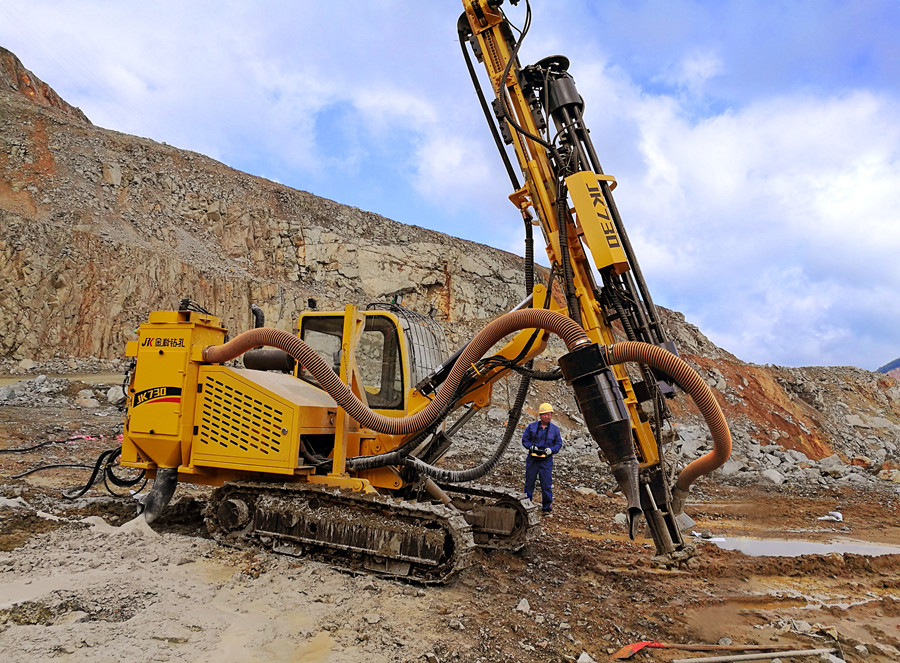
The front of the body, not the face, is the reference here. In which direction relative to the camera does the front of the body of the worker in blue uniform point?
toward the camera

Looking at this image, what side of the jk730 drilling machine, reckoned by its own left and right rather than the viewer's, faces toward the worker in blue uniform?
left

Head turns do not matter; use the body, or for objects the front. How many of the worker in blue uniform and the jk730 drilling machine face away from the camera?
0

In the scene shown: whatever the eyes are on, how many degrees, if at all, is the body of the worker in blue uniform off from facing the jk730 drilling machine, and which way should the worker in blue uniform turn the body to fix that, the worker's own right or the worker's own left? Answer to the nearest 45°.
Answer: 0° — they already face it
